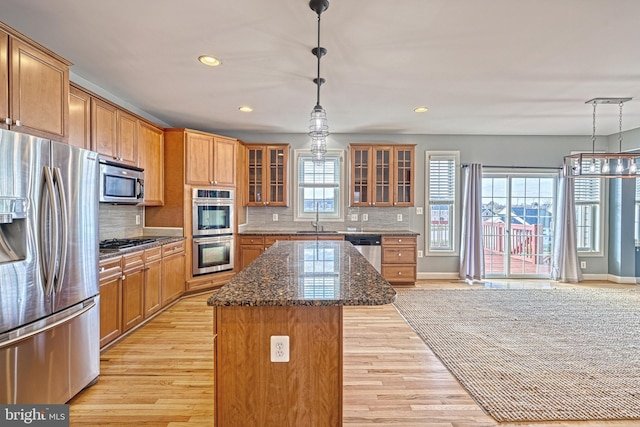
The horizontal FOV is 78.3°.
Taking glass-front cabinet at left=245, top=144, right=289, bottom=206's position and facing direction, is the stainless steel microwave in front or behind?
in front

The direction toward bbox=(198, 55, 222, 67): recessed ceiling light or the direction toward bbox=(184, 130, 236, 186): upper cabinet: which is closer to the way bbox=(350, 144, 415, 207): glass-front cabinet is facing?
the recessed ceiling light

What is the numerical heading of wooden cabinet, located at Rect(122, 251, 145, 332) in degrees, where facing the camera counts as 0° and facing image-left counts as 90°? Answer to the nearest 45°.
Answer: approximately 315°

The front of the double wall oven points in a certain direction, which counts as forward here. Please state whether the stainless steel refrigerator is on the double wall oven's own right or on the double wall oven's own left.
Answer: on the double wall oven's own right

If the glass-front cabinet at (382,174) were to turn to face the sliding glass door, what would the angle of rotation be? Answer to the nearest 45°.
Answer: approximately 90° to its left

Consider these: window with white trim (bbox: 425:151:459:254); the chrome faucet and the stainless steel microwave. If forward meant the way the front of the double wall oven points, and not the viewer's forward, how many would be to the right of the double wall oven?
1

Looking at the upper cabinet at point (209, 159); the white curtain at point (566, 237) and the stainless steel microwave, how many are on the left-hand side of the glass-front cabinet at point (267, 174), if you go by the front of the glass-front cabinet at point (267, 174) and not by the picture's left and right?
1

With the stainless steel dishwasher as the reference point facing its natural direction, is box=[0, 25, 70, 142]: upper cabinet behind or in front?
in front

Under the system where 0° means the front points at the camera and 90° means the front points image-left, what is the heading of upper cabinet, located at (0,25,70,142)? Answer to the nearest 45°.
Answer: approximately 315°

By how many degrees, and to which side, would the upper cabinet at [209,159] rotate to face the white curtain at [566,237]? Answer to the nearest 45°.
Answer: approximately 45° to its left
